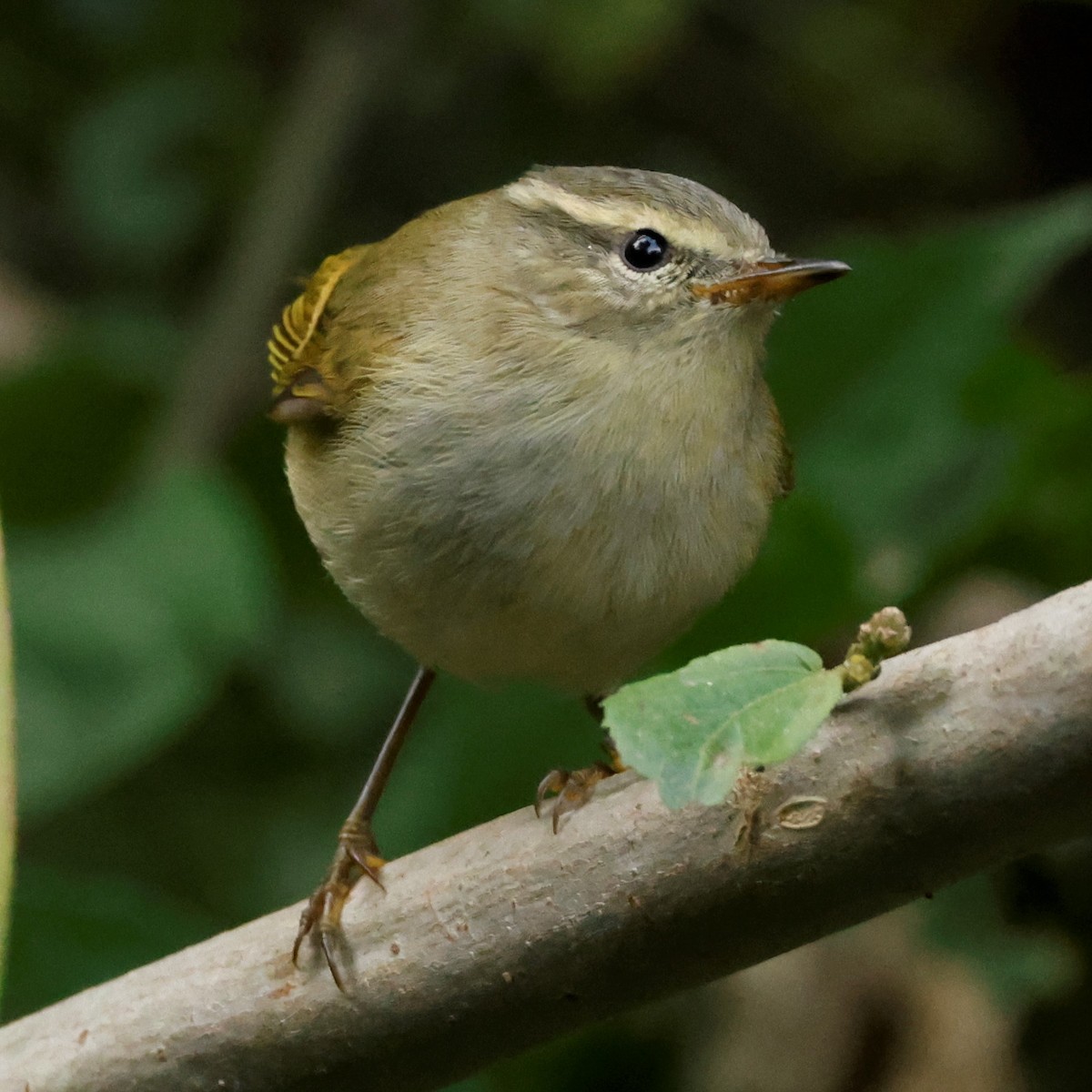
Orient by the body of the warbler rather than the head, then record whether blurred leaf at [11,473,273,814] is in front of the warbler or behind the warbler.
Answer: behind

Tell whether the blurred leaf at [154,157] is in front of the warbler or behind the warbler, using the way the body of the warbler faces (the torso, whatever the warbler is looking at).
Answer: behind

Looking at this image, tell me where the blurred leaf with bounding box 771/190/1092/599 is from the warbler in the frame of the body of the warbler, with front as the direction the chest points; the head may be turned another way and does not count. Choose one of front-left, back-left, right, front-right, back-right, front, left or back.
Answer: left

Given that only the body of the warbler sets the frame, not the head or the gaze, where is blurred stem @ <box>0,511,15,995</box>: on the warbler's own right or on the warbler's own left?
on the warbler's own right

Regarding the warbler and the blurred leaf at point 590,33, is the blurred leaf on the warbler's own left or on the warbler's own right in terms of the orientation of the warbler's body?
on the warbler's own left

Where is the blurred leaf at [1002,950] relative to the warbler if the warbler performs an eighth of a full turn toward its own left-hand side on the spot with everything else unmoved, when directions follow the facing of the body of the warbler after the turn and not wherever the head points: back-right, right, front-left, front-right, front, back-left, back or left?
front-left

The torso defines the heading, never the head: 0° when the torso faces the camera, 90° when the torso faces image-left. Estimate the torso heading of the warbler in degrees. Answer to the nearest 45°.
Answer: approximately 315°
